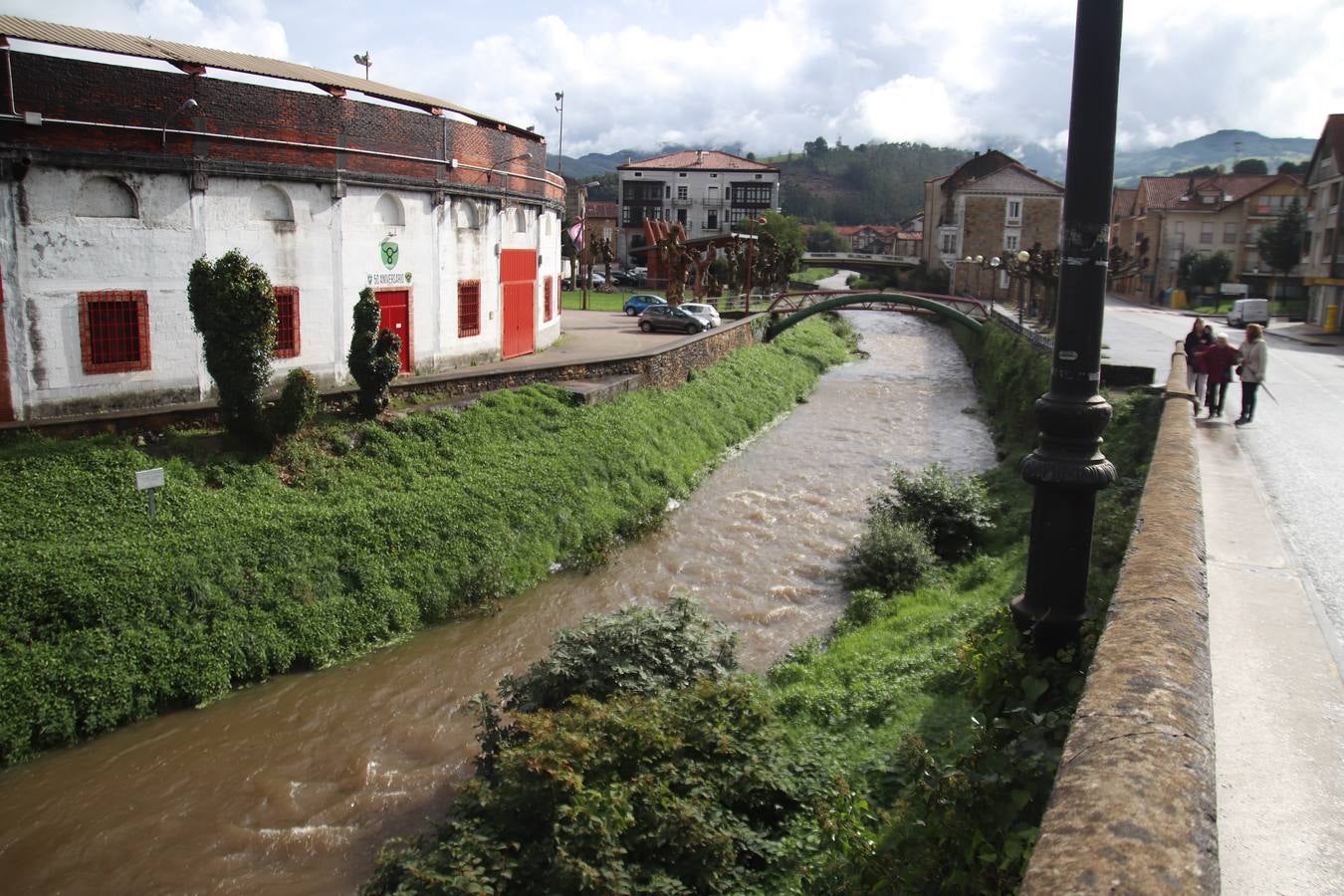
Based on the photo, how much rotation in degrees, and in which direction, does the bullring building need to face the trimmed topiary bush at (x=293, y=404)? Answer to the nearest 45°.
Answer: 0° — it already faces it

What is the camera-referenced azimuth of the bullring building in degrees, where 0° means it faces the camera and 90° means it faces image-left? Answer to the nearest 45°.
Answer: approximately 315°

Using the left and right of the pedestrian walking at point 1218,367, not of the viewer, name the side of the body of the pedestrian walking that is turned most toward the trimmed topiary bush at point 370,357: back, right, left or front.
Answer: right

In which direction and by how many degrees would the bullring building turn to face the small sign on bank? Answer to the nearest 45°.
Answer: approximately 45° to its right

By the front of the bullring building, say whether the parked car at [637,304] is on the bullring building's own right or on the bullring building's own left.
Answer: on the bullring building's own left

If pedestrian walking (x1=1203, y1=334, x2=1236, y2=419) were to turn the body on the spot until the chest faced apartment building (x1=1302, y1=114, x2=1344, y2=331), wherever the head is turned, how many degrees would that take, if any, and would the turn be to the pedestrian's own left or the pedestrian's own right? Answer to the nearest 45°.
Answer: approximately 180°

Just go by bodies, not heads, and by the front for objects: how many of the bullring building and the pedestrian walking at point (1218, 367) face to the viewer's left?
0
